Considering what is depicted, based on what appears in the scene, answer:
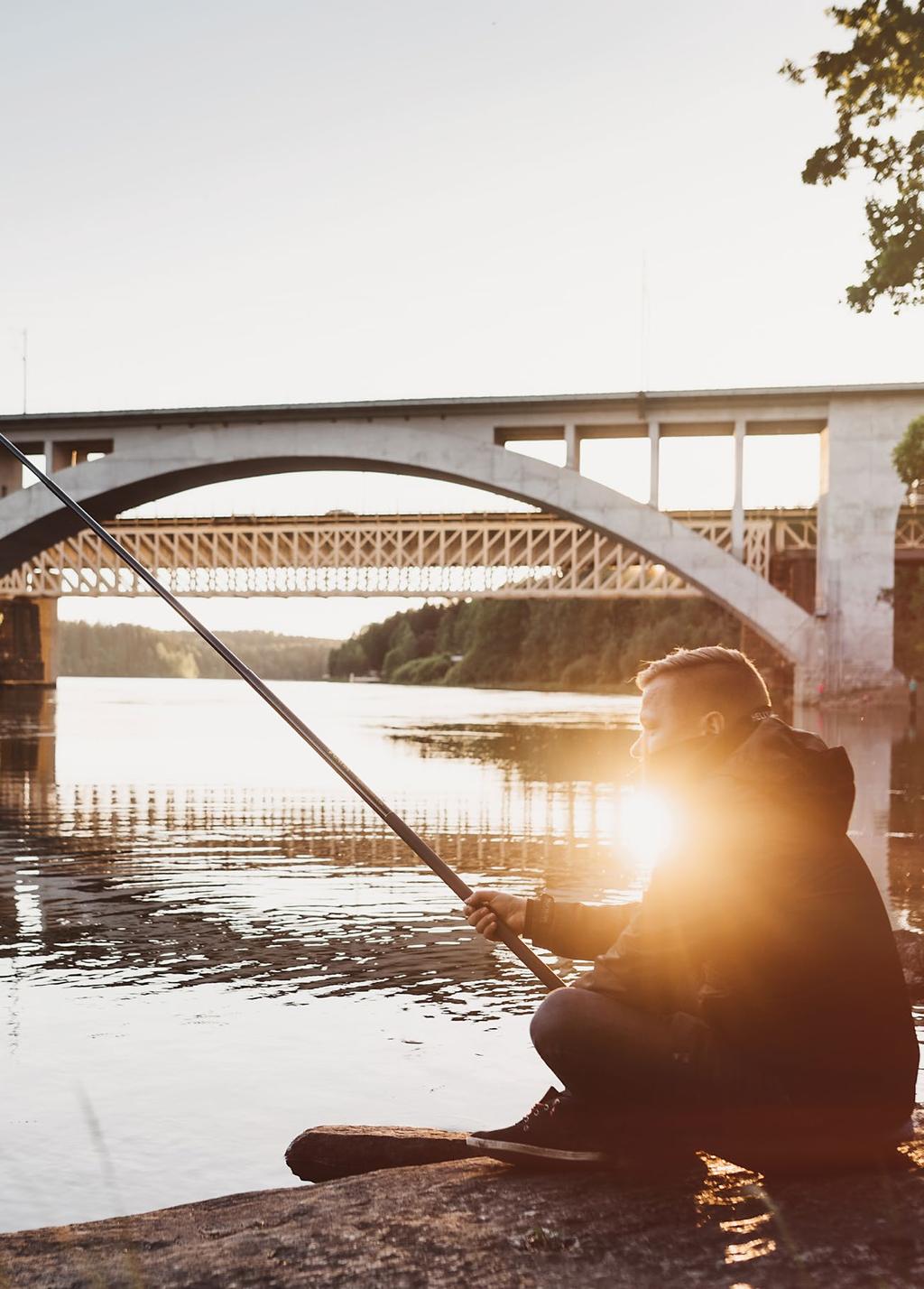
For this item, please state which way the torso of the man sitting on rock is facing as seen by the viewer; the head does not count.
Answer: to the viewer's left

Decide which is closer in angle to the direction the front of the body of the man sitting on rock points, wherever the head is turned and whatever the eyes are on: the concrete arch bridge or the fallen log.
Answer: the fallen log

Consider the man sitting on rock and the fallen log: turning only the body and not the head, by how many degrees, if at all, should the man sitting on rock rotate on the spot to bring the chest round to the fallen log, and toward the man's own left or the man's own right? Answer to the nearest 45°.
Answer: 0° — they already face it

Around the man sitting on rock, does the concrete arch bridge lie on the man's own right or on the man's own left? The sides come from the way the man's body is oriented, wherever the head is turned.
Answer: on the man's own right

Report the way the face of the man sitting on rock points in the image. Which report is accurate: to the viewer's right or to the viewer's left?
to the viewer's left

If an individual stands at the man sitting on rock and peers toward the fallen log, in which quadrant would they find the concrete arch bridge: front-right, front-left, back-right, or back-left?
front-right
